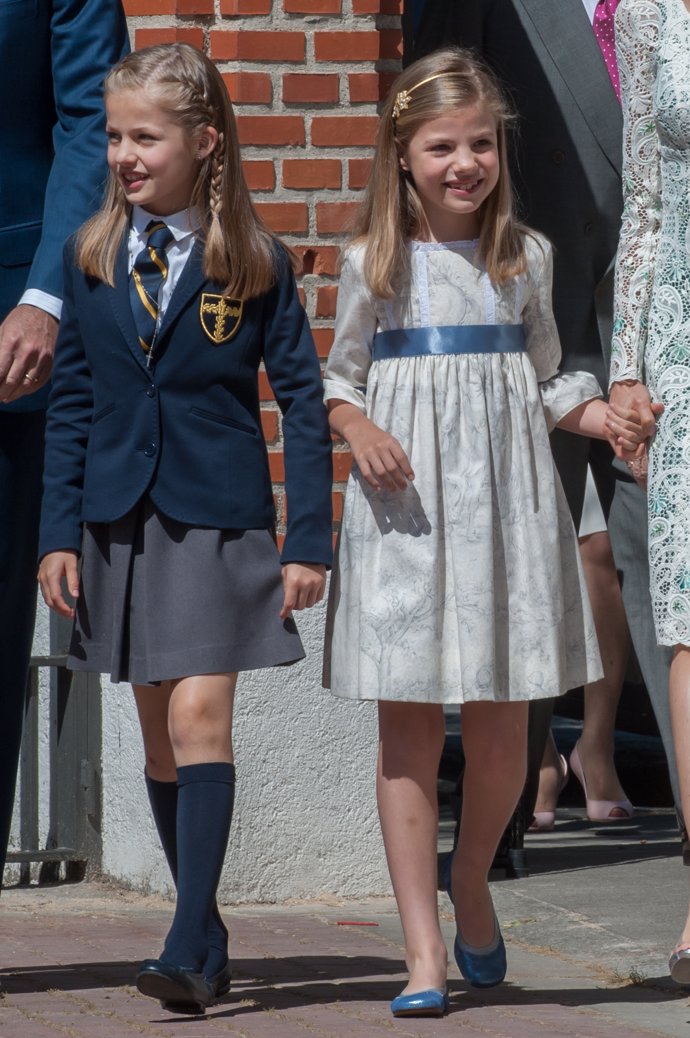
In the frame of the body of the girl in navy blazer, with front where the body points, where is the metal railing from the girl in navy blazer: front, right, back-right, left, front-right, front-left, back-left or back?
back-right

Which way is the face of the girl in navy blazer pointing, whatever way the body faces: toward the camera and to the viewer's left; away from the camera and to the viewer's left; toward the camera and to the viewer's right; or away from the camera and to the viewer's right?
toward the camera and to the viewer's left

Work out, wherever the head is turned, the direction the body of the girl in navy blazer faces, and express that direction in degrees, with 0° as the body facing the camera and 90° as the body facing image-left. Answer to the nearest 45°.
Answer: approximately 45°
